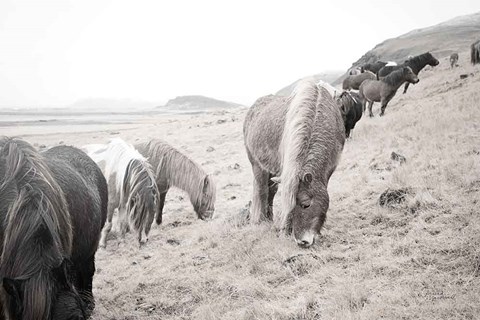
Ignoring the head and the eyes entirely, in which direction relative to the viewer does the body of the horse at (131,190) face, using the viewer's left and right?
facing the viewer and to the right of the viewer

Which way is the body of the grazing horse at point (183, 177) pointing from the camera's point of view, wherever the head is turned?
to the viewer's right

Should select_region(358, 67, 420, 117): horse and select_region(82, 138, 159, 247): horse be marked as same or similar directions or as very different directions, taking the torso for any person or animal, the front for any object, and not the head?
same or similar directions

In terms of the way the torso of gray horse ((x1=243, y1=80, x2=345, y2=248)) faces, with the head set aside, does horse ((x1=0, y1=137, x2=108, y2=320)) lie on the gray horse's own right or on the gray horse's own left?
on the gray horse's own right

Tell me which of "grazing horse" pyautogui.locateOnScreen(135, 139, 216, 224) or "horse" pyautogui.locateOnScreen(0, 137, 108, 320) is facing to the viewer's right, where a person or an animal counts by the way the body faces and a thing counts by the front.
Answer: the grazing horse

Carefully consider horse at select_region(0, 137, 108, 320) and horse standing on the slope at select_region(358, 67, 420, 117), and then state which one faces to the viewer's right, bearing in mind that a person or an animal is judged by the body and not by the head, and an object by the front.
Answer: the horse standing on the slope

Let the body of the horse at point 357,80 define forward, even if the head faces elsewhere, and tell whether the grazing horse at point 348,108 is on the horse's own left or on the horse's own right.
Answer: on the horse's own right

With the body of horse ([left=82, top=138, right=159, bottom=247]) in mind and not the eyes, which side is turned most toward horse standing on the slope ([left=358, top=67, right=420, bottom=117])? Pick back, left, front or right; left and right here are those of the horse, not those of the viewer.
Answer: left

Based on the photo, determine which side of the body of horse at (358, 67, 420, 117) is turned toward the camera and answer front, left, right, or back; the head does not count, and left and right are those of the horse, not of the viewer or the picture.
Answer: right

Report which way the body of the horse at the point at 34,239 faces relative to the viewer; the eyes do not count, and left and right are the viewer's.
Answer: facing the viewer and to the left of the viewer
